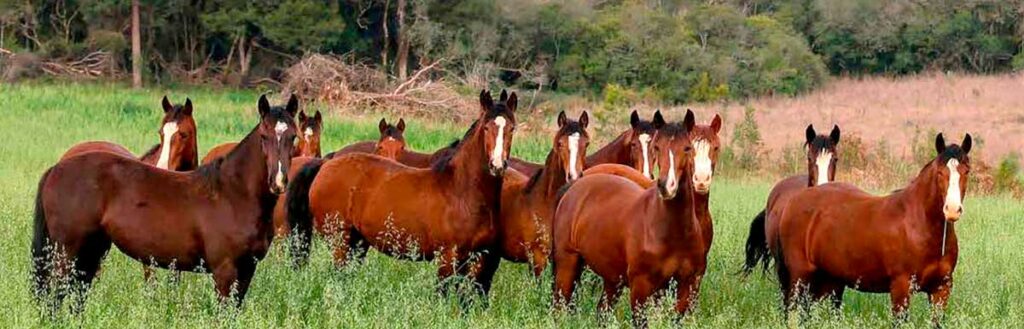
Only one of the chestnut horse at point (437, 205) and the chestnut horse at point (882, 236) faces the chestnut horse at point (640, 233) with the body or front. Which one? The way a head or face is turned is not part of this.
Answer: the chestnut horse at point (437, 205)

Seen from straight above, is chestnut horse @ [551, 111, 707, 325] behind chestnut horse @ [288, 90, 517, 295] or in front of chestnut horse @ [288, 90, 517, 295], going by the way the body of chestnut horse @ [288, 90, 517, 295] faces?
in front

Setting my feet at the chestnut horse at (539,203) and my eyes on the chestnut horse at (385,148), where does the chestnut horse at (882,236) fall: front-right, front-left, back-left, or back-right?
back-right

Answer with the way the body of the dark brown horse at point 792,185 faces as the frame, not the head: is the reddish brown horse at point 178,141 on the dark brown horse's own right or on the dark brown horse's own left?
on the dark brown horse's own right

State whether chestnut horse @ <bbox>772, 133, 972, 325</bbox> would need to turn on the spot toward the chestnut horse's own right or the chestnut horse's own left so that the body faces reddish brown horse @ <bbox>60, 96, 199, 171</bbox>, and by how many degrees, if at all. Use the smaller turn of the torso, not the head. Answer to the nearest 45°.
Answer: approximately 135° to the chestnut horse's own right

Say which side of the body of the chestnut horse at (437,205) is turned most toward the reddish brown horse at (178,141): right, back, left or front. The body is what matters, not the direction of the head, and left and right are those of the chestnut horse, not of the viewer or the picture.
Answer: back

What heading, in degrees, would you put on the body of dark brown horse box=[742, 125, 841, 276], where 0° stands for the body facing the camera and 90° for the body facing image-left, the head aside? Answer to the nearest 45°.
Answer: approximately 315°

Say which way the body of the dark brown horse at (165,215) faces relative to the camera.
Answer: to the viewer's right

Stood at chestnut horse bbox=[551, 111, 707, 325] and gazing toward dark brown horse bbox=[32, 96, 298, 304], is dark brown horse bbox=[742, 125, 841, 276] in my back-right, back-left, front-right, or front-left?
back-right
